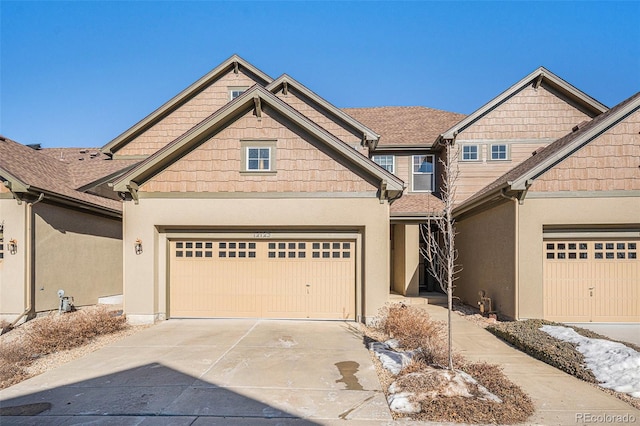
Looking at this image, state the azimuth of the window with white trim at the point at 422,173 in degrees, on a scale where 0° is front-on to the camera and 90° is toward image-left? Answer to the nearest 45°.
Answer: approximately 0°

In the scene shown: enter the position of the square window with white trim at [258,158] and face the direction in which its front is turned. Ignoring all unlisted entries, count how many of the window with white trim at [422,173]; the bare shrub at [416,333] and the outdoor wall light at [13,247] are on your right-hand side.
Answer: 1

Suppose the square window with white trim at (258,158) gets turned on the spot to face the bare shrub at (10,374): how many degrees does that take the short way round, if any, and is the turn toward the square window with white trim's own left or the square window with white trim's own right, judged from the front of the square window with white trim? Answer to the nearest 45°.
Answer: approximately 45° to the square window with white trim's own right

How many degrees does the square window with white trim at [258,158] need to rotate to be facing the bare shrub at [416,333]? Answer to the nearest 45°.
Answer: approximately 45° to its left

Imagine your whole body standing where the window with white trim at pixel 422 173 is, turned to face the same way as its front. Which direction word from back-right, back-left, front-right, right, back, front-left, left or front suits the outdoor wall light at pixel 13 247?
front-right

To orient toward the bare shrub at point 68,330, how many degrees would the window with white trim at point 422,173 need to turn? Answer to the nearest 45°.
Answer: approximately 45° to its right

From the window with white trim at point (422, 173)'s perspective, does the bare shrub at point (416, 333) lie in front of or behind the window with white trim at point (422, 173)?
in front

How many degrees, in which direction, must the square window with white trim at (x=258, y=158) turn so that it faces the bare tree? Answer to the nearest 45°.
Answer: approximately 45° to its left

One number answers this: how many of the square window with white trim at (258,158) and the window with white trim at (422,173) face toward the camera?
2

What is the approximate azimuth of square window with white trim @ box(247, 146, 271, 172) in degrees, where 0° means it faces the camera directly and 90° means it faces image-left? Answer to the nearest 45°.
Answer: approximately 0°

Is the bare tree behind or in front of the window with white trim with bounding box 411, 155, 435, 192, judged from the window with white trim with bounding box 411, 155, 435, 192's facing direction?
in front
